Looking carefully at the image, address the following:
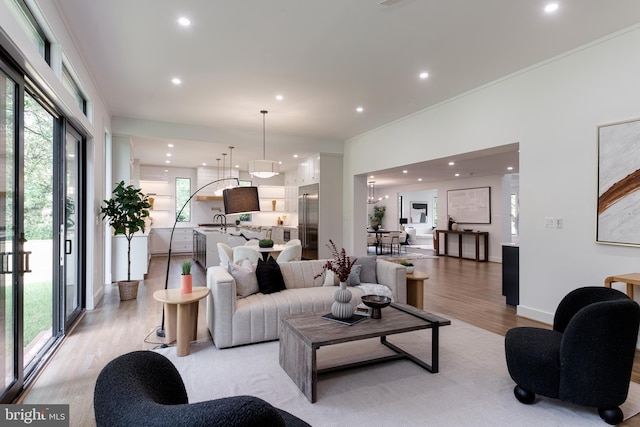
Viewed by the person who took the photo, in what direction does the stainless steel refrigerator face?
facing the viewer and to the left of the viewer

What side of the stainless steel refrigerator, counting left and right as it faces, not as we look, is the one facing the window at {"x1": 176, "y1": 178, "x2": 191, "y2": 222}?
right

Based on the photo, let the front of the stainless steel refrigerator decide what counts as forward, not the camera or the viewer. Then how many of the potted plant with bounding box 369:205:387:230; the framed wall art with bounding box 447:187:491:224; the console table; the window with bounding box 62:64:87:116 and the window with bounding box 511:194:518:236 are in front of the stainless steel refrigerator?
1

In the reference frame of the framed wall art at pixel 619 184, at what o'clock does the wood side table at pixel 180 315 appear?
The wood side table is roughly at 12 o'clock from the framed wall art.

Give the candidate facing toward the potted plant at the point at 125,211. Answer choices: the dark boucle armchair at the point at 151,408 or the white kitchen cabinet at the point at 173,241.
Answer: the white kitchen cabinet

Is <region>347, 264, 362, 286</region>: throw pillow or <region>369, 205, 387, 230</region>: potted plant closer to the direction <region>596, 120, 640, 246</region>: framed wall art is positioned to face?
the throw pillow

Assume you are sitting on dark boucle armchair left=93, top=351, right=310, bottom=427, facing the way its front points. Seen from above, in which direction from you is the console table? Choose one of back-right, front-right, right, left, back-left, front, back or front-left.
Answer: front-left

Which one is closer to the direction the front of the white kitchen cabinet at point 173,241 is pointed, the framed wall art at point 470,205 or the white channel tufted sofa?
the white channel tufted sofa

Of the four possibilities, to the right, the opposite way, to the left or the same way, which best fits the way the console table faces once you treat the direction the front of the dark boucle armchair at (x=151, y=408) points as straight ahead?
the opposite way

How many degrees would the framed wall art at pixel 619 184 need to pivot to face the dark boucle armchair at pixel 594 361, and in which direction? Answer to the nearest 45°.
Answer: approximately 45° to its left

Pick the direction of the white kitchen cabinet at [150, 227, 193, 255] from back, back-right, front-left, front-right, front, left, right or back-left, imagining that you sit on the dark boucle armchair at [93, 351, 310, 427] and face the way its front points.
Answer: left
